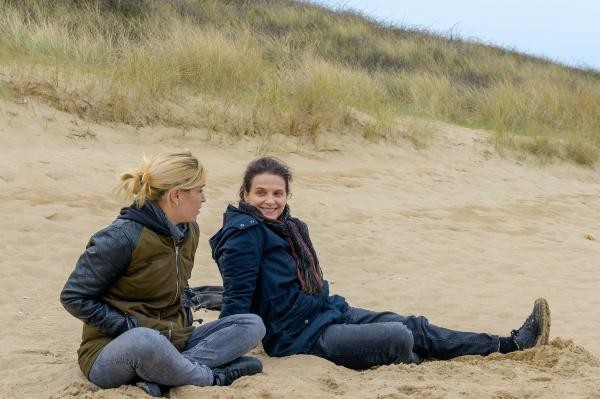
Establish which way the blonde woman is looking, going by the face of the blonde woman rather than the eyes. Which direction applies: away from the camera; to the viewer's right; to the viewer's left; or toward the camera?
to the viewer's right

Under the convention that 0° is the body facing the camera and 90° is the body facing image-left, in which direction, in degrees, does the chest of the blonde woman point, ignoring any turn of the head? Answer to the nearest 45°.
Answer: approximately 315°
